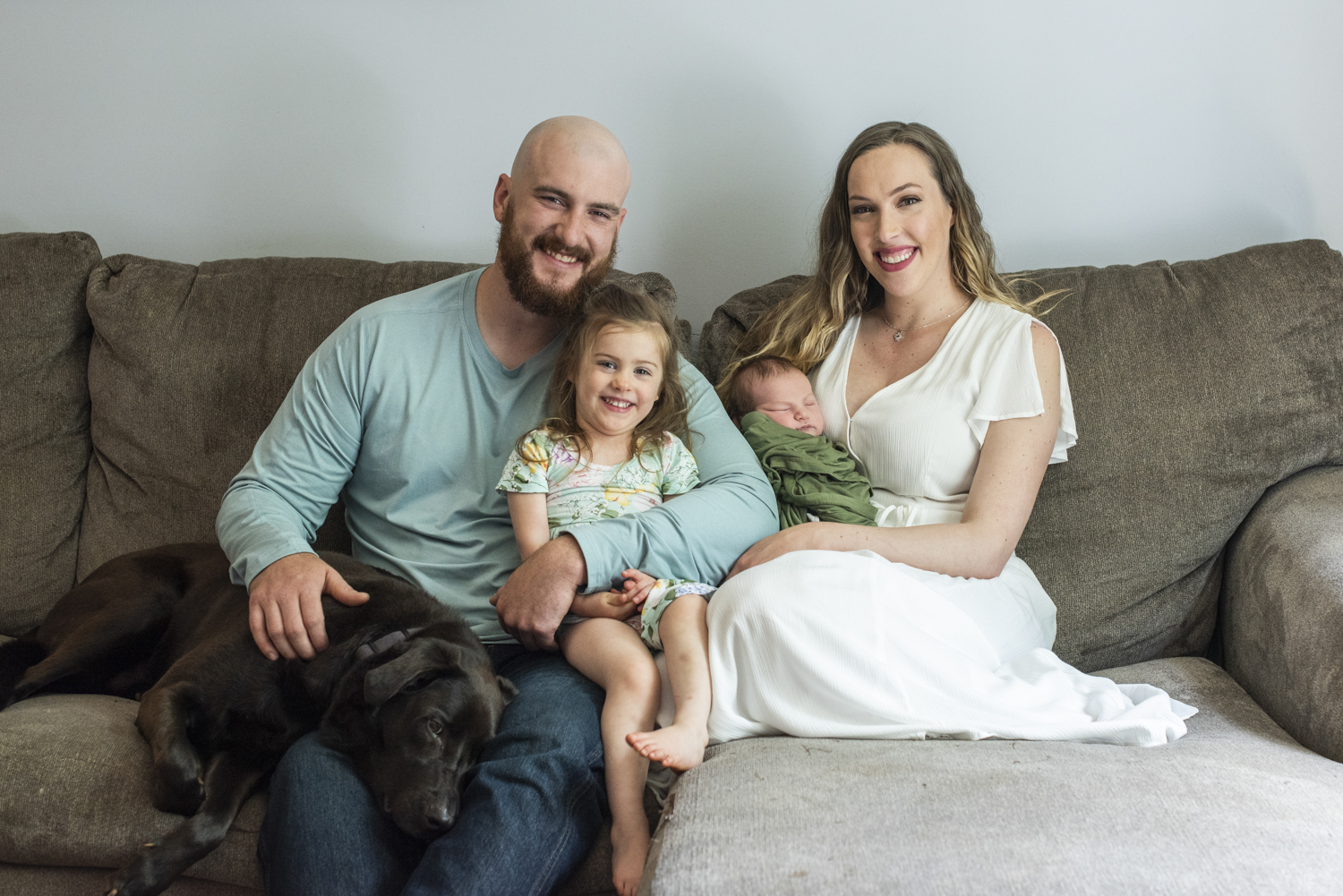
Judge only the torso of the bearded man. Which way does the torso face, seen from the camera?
toward the camera

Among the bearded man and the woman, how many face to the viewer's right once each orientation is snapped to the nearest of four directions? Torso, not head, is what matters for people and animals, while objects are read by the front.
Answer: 0

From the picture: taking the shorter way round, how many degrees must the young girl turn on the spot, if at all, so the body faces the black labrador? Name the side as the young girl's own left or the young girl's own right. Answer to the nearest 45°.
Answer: approximately 45° to the young girl's own right

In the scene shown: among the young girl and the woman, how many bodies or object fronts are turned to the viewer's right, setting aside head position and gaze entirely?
0

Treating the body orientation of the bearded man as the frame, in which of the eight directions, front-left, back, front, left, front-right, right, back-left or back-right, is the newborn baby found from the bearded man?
left

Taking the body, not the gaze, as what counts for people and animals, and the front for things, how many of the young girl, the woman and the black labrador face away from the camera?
0

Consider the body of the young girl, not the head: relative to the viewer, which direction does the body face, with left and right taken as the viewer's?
facing the viewer
